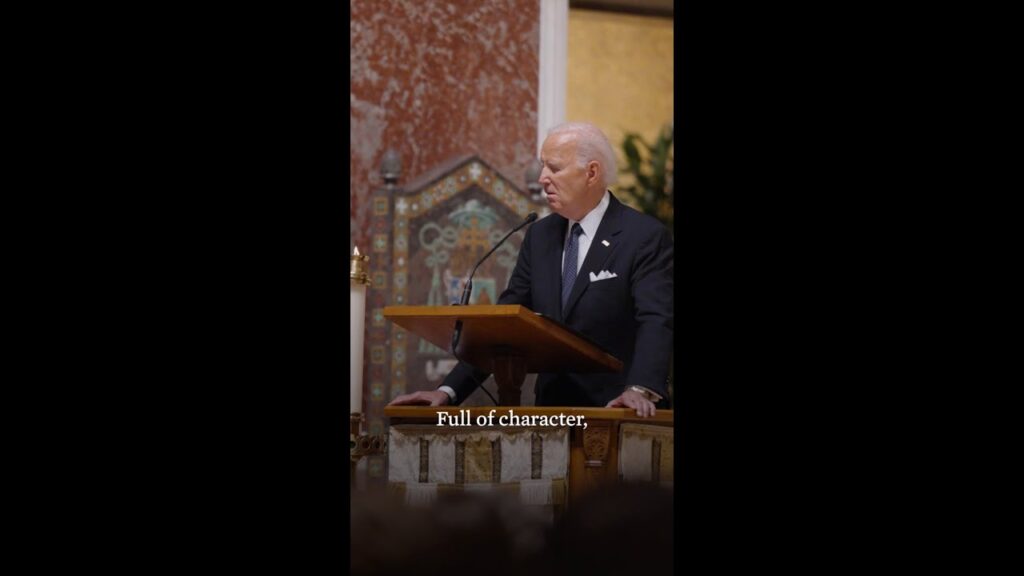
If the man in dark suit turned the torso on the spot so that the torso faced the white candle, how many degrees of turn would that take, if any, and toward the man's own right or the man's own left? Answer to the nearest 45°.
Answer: approximately 45° to the man's own right

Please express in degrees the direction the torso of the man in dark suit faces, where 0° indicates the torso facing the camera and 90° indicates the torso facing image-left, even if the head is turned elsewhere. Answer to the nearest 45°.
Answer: approximately 45°

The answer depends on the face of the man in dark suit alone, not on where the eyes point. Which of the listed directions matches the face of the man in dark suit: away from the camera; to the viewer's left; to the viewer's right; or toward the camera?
to the viewer's left

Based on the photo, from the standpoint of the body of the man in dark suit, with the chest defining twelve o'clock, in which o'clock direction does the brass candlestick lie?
The brass candlestick is roughly at 1 o'clock from the man in dark suit.

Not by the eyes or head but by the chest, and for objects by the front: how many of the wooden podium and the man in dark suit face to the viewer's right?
0
